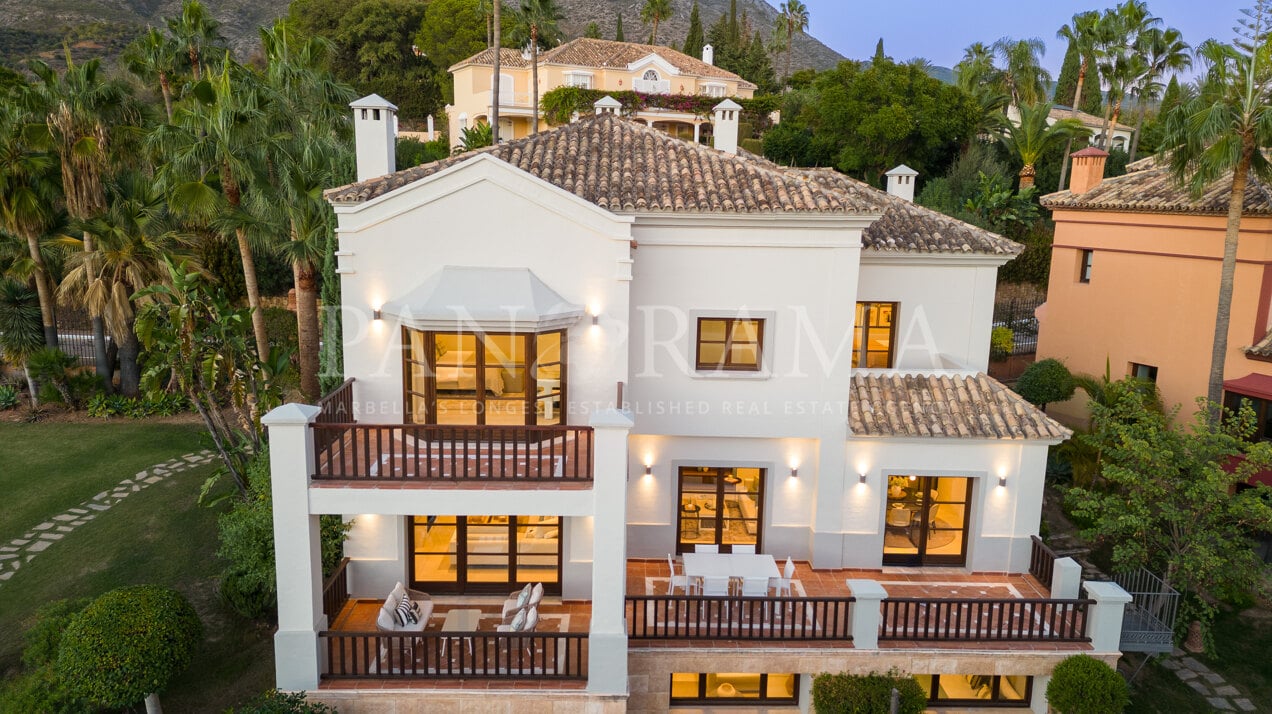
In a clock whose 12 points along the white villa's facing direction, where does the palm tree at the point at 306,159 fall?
The palm tree is roughly at 4 o'clock from the white villa.

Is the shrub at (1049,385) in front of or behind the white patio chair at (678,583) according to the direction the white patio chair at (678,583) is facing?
in front

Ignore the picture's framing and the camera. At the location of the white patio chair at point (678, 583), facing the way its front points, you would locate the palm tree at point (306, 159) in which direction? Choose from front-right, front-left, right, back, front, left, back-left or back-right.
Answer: back-left

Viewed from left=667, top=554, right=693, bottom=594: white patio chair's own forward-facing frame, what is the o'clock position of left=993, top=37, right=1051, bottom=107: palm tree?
The palm tree is roughly at 10 o'clock from the white patio chair.

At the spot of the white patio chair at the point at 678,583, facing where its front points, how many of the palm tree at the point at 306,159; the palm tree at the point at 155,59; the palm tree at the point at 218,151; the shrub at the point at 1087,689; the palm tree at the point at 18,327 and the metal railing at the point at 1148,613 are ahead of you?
2

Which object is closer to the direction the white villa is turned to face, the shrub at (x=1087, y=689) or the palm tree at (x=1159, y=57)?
the shrub

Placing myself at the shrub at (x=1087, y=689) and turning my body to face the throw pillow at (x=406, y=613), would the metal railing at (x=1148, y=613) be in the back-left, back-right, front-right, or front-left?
back-right

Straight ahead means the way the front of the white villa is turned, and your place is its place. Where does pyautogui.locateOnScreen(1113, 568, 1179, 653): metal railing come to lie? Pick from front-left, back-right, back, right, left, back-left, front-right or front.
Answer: left

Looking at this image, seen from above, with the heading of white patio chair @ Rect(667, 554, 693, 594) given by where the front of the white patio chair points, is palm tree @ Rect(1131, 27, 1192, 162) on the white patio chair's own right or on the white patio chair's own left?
on the white patio chair's own left

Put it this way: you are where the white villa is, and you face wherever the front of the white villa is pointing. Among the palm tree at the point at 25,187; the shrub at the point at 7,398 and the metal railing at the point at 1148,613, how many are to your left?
1

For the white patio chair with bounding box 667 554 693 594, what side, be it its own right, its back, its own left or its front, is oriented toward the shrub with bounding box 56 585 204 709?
back

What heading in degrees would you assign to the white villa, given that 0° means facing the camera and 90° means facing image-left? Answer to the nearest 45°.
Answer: approximately 0°

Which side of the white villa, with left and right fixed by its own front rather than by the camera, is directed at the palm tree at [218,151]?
right

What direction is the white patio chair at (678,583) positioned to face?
to the viewer's right

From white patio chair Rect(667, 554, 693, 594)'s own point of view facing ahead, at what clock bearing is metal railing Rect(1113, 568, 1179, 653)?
The metal railing is roughly at 12 o'clock from the white patio chair.

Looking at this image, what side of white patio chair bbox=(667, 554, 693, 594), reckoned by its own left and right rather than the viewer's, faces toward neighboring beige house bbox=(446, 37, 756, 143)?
left

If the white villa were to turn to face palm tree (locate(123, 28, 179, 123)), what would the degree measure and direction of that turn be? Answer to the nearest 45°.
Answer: approximately 135° to its right

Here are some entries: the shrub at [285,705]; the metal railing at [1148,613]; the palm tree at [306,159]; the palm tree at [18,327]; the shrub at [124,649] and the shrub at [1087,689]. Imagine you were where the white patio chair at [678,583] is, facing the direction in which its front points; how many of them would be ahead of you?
2

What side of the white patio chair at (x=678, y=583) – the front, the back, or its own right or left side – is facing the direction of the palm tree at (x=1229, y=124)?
front

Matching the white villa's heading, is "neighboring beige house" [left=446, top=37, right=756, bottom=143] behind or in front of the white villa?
behind
